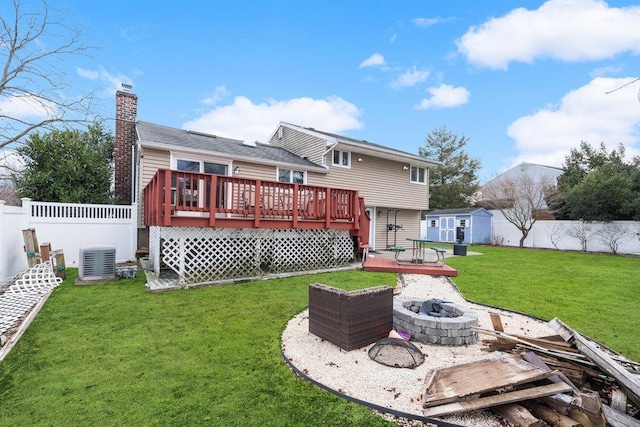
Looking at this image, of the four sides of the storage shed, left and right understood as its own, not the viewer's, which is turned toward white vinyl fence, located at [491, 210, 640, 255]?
left

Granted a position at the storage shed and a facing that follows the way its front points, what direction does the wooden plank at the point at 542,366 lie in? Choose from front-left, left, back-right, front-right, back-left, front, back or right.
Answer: front-left

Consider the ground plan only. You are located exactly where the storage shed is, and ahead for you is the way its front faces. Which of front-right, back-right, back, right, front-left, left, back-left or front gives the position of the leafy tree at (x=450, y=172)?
back-right

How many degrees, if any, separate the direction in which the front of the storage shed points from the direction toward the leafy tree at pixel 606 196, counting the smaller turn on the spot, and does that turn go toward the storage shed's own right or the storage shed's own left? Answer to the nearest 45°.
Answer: approximately 90° to the storage shed's own left

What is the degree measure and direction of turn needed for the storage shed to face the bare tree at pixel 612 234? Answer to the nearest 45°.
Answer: approximately 90° to its left

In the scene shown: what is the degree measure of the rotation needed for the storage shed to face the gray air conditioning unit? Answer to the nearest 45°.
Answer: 0° — it already faces it

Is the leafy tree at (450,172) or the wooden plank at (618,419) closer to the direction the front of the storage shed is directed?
the wooden plank

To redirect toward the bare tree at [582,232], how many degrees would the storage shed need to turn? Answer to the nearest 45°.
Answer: approximately 90° to its left

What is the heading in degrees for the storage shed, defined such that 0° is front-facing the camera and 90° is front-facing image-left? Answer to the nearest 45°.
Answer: approximately 45°

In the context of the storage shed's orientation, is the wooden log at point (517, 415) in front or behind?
in front

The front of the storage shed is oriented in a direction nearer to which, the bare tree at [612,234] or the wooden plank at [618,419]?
the wooden plank

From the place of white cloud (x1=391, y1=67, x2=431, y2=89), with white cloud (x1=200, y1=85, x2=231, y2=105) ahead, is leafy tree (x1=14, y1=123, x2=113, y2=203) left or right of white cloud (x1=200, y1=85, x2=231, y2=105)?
left

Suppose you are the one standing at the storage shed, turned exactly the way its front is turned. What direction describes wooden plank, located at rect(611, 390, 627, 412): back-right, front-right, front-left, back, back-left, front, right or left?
front-left

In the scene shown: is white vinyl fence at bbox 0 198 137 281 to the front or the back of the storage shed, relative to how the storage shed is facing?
to the front
